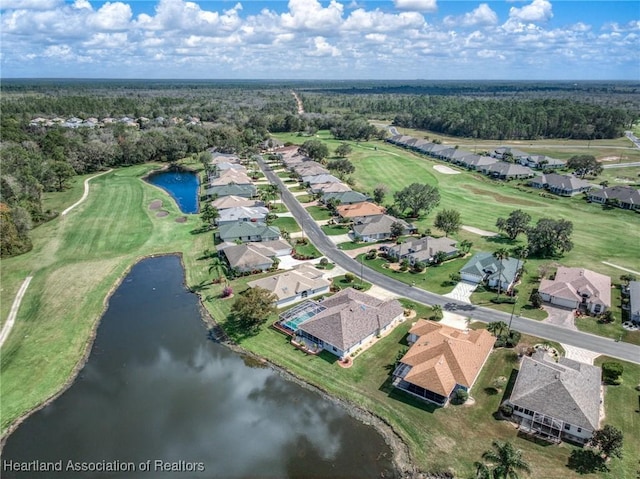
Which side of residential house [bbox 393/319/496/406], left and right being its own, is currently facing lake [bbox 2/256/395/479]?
back

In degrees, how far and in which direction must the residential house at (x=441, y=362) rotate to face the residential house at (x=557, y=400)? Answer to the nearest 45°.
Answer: approximately 45° to its right

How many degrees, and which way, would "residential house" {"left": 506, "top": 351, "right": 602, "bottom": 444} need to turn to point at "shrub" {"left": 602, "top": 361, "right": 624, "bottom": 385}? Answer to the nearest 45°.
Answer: approximately 45° to its right

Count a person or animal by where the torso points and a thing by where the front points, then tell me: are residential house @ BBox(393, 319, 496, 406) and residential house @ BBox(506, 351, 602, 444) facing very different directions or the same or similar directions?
same or similar directions

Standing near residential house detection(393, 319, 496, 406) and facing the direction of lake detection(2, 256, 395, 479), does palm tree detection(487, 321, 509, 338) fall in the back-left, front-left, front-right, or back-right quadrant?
back-right

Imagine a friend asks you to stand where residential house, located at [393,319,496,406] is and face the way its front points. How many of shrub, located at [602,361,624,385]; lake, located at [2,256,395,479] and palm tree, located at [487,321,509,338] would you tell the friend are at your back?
1

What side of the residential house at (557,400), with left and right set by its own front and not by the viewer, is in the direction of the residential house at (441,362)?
left

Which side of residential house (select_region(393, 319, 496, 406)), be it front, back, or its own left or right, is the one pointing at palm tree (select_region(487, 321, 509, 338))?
front

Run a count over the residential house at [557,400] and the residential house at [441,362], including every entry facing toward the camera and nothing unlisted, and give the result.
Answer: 0

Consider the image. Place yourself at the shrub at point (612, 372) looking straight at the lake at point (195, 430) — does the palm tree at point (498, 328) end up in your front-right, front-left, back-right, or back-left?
front-right

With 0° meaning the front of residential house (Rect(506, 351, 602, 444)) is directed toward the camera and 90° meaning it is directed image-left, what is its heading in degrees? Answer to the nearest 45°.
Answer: approximately 180°

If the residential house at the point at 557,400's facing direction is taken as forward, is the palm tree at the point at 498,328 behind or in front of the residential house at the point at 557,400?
in front

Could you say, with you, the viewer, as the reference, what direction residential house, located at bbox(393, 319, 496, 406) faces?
facing away from the viewer and to the right of the viewer
